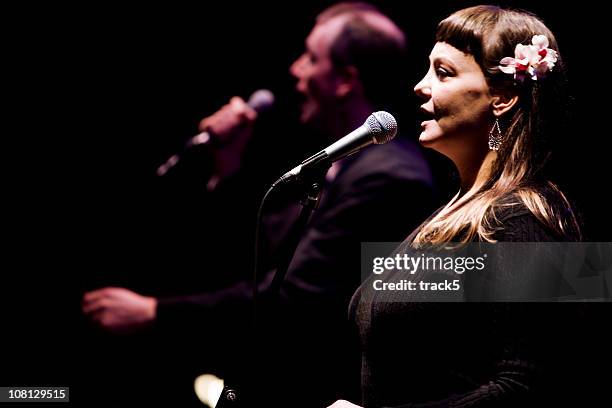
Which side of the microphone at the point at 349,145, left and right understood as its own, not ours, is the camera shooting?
right
